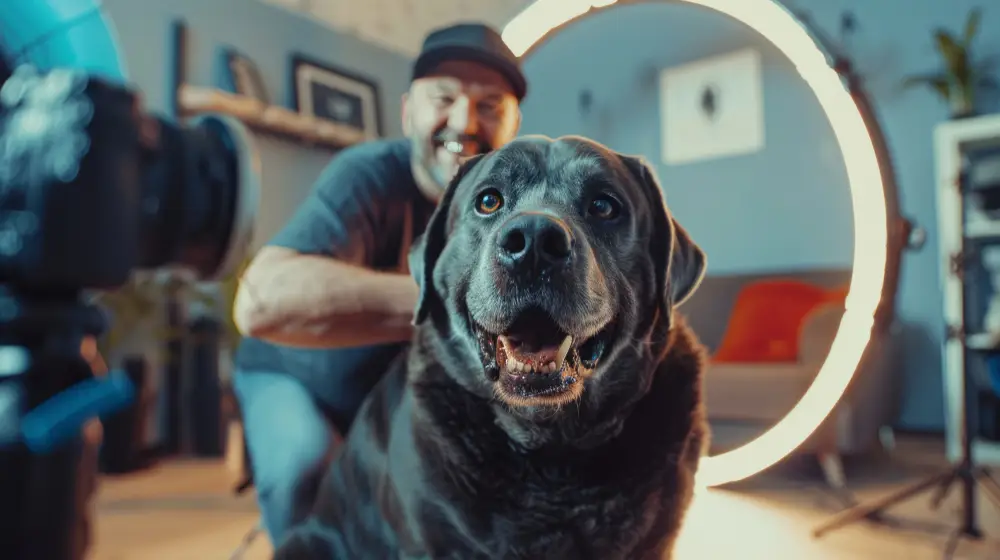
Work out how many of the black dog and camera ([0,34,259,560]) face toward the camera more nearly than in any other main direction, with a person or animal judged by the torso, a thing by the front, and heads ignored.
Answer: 1

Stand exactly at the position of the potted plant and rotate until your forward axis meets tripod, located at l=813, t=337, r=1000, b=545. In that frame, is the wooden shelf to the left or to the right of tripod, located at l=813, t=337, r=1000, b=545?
right

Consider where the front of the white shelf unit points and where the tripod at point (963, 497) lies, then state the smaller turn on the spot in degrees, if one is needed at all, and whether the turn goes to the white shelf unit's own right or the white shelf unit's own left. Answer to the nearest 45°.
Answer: approximately 45° to the white shelf unit's own left

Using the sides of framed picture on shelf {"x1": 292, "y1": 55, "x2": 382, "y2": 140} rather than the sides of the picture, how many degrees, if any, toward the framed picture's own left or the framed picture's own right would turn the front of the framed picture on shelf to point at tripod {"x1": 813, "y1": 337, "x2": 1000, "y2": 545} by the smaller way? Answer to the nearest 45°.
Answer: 0° — it already faces it

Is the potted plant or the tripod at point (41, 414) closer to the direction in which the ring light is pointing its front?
the tripod

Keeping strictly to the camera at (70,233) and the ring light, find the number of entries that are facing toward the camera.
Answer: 1
